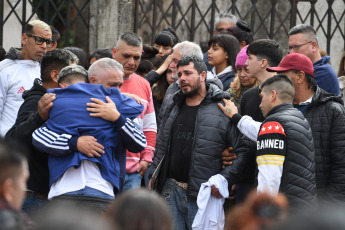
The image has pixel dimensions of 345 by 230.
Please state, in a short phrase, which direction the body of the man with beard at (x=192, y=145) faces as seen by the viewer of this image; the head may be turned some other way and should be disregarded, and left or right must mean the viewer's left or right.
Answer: facing the viewer and to the left of the viewer

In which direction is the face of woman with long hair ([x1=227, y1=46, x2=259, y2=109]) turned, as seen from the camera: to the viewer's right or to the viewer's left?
to the viewer's left

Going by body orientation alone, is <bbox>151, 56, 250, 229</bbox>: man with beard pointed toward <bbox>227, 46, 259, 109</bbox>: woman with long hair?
no

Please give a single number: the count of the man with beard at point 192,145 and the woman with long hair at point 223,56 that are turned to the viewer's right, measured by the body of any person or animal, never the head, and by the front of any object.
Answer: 0

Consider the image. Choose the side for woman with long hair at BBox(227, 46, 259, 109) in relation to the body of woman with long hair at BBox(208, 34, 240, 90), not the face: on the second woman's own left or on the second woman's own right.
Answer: on the second woman's own left
